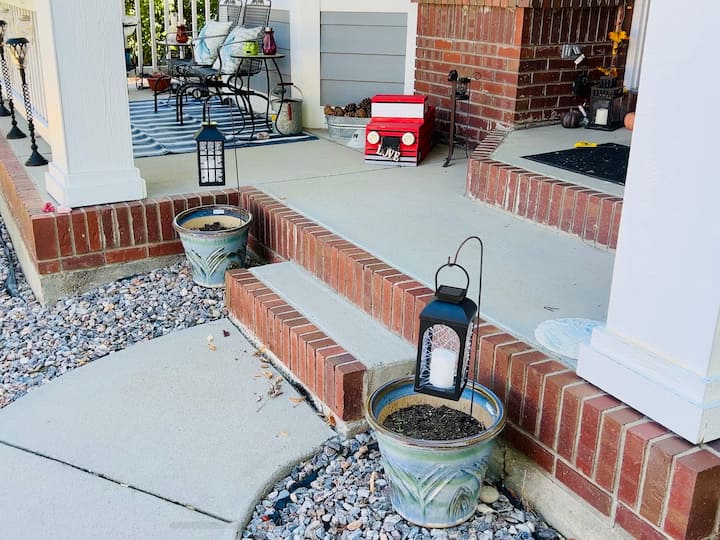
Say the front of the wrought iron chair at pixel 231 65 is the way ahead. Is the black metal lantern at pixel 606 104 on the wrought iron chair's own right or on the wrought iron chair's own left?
on the wrought iron chair's own left

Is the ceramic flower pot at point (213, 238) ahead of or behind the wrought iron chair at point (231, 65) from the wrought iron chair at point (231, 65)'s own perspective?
ahead

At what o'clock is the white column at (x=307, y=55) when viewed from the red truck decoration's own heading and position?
The white column is roughly at 5 o'clock from the red truck decoration.

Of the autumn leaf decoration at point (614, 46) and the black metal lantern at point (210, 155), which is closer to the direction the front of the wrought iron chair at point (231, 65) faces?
the black metal lantern

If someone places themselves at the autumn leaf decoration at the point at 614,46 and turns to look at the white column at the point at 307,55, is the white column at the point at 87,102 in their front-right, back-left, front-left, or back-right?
front-left

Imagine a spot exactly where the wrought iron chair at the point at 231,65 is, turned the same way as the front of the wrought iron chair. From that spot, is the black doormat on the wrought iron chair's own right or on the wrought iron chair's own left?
on the wrought iron chair's own left

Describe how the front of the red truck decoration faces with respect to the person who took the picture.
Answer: facing the viewer

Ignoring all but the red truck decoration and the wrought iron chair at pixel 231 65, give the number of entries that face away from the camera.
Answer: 0

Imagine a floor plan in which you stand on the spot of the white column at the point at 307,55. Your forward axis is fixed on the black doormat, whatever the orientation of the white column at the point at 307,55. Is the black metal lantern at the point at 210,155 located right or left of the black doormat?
right

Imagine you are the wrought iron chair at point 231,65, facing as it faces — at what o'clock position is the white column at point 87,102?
The white column is roughly at 11 o'clock from the wrought iron chair.

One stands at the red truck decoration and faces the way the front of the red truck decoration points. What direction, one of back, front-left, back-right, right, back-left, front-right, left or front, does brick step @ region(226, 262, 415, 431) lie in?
front

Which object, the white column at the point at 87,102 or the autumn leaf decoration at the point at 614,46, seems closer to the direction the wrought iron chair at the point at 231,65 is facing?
the white column

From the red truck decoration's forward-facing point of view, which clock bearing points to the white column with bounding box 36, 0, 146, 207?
The white column is roughly at 2 o'clock from the red truck decoration.

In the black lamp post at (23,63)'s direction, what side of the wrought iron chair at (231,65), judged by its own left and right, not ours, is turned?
front

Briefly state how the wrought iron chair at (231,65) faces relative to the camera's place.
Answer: facing the viewer and to the left of the viewer

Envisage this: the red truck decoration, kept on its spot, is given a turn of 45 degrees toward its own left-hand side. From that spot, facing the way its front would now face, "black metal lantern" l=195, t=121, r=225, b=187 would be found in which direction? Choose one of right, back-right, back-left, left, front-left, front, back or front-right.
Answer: right

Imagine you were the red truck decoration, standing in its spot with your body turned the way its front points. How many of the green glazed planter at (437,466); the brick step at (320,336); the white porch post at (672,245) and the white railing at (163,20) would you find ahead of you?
3

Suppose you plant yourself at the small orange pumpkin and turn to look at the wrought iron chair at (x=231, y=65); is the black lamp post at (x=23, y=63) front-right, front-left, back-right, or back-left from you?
front-left
